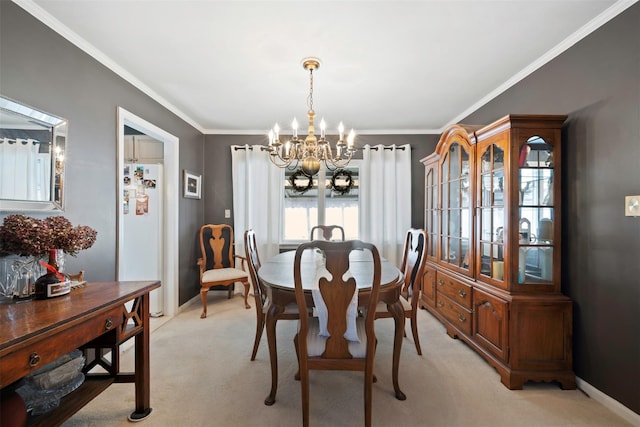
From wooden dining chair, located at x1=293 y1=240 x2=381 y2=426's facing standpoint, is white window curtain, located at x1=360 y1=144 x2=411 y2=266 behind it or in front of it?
in front

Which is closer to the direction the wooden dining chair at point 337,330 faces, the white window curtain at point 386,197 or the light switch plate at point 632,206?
the white window curtain

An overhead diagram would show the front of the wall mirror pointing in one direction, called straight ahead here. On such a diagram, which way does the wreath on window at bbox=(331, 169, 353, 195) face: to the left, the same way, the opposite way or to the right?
to the right

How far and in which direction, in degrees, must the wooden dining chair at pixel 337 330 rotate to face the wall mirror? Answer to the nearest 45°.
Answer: approximately 90° to its left

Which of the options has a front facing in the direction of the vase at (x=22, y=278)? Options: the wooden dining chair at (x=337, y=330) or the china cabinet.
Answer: the china cabinet

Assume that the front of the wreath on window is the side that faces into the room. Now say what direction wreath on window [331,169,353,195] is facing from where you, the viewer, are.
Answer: facing the viewer

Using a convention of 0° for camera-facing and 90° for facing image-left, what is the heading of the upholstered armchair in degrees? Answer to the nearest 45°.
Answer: approximately 315°

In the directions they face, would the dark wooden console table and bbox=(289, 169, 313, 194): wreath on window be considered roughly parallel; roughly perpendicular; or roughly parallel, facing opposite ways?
roughly perpendicular

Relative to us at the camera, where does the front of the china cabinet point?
facing the viewer and to the left of the viewer

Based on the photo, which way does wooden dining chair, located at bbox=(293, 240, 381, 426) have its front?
away from the camera

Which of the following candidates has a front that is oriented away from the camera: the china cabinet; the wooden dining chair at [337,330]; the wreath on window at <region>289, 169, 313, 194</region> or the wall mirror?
the wooden dining chair

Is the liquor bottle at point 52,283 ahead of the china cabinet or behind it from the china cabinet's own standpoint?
ahead

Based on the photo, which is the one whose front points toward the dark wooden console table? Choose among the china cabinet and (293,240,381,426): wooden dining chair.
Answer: the china cabinet

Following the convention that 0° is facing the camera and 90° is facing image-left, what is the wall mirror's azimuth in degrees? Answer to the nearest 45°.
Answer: approximately 315°

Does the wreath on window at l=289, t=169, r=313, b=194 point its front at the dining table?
yes
